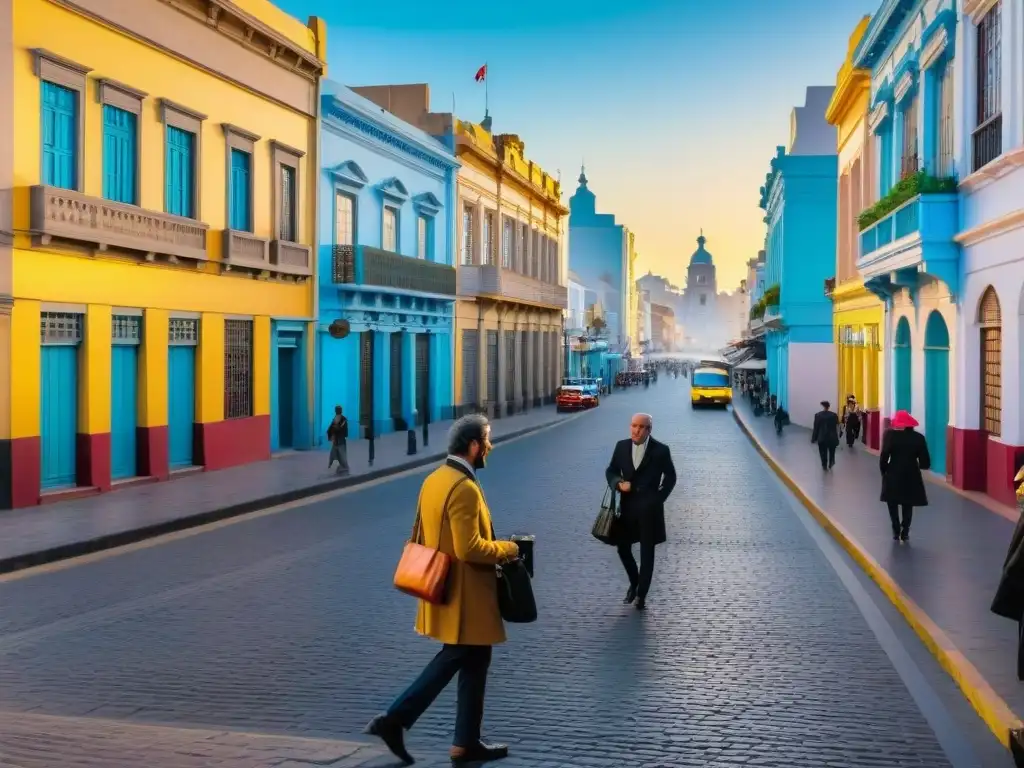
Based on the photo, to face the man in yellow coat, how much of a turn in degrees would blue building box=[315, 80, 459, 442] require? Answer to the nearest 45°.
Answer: approximately 45° to its right

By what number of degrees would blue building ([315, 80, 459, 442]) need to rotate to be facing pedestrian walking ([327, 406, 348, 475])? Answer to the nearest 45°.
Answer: approximately 45° to its right

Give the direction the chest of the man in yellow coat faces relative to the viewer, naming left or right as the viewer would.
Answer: facing to the right of the viewer

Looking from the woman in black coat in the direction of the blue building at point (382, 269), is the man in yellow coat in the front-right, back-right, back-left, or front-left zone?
back-left

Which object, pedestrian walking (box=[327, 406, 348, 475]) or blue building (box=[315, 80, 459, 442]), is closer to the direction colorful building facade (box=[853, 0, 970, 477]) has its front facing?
the pedestrian walking

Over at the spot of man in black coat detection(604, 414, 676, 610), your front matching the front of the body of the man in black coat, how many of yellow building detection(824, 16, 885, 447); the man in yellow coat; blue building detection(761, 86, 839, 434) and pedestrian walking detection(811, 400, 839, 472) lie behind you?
3

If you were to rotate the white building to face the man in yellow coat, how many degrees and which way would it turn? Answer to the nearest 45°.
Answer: approximately 45° to its left

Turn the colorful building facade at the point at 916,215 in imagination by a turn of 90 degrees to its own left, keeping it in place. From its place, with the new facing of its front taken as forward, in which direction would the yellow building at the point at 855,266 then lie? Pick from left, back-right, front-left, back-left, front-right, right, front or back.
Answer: back-left

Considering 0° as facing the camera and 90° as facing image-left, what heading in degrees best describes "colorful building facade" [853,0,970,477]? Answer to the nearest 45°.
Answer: approximately 45°
